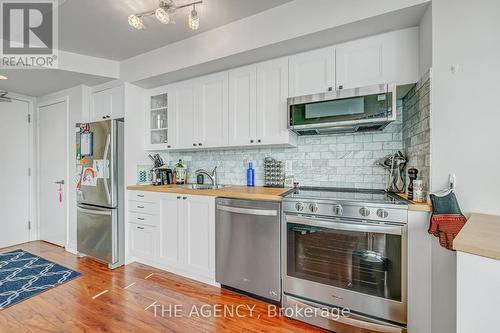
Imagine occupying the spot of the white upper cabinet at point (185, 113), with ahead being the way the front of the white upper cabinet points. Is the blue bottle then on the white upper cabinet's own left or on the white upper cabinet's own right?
on the white upper cabinet's own left

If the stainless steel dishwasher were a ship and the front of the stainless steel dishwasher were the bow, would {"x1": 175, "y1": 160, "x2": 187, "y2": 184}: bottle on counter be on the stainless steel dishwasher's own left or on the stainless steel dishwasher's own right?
on the stainless steel dishwasher's own right

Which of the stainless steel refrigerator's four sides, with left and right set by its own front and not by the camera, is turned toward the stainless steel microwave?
left

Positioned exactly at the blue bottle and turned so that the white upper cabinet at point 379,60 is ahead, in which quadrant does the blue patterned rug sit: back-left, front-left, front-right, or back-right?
back-right

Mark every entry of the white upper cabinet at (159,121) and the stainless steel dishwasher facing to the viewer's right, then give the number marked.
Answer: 0

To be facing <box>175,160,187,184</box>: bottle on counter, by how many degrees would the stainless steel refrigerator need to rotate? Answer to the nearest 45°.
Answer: approximately 135° to its left

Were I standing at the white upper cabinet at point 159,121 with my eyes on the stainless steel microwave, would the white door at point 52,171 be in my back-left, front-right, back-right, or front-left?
back-right

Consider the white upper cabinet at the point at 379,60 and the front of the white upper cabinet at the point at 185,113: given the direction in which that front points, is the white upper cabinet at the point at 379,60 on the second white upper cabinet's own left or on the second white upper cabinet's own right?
on the second white upper cabinet's own left

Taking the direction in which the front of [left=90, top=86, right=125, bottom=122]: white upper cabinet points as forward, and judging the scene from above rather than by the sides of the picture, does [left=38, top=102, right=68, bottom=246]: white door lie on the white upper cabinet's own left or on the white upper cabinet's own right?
on the white upper cabinet's own right

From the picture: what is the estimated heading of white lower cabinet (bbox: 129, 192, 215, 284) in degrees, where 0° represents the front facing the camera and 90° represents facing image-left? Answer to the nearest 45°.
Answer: approximately 45°

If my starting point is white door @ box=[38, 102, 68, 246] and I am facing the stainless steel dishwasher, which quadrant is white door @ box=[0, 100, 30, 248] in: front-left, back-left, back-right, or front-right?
back-right

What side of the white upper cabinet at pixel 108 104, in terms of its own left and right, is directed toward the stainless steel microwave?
left

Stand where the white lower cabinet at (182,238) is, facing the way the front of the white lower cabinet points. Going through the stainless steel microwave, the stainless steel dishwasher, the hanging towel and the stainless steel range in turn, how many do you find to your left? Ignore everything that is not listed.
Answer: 4

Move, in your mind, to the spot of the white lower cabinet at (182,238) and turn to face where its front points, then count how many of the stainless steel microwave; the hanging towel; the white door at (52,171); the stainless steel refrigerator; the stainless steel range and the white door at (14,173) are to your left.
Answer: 3
